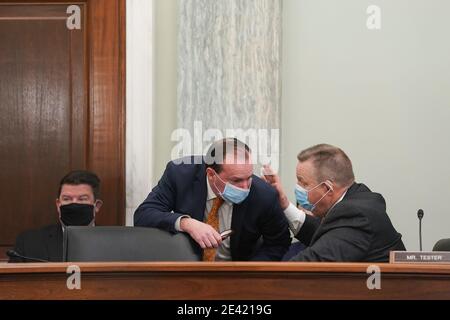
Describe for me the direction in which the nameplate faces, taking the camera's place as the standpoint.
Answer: facing the viewer

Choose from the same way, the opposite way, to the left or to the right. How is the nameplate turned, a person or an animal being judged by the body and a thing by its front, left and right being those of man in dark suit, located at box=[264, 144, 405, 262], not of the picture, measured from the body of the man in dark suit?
to the left

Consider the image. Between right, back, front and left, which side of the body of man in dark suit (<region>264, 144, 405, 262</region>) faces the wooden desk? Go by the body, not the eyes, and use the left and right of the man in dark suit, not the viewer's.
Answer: left

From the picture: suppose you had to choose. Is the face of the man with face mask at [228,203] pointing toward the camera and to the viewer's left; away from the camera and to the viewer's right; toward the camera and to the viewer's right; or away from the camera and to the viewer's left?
toward the camera and to the viewer's right

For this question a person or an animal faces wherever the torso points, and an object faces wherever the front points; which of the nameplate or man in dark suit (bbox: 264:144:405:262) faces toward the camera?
the nameplate

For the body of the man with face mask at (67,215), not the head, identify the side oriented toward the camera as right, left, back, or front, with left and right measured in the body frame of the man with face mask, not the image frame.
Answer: front

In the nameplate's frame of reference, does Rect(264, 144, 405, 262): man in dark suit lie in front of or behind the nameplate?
behind

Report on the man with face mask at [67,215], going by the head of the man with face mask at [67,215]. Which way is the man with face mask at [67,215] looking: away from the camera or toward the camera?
toward the camera

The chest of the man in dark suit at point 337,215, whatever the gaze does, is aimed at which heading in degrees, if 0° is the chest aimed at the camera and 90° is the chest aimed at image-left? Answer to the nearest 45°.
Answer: approximately 90°

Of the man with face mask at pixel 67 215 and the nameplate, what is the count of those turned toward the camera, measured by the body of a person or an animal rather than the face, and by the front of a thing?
2

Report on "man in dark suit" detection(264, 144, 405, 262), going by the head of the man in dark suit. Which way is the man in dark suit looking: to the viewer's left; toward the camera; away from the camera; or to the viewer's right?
to the viewer's left
